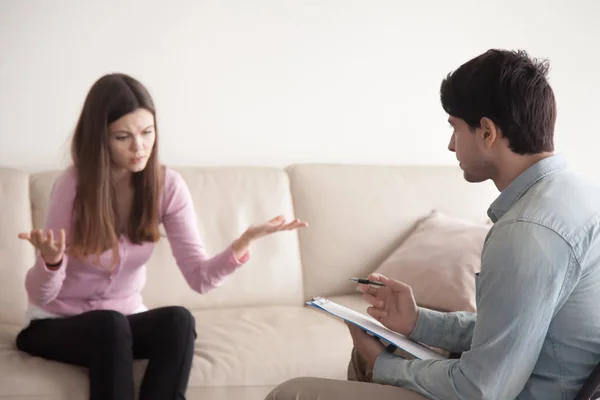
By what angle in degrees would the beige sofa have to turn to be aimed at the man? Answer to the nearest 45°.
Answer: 0° — it already faces them

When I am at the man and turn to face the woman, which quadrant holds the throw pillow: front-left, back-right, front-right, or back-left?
front-right

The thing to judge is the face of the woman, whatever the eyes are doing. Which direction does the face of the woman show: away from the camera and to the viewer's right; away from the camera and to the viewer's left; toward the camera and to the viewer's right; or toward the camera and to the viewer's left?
toward the camera and to the viewer's right

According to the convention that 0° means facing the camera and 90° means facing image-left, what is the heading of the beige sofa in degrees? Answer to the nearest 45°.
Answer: approximately 0°
